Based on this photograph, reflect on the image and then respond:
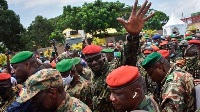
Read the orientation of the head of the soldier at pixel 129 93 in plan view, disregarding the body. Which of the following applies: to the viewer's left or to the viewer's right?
to the viewer's left

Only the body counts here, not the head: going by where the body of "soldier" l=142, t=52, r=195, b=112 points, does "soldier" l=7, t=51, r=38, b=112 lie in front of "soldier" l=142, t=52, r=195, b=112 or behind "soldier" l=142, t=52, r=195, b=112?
in front

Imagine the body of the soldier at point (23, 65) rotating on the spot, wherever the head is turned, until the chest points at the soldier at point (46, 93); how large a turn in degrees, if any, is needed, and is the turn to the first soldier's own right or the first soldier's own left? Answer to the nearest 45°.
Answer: approximately 90° to the first soldier's own left
